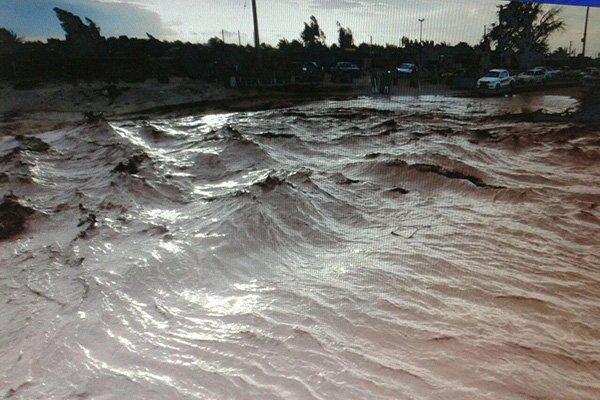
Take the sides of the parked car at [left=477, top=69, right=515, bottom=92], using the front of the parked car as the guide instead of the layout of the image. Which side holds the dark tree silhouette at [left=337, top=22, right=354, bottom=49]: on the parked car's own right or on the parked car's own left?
on the parked car's own right

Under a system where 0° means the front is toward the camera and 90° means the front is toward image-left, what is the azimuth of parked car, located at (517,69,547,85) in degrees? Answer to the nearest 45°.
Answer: approximately 45°

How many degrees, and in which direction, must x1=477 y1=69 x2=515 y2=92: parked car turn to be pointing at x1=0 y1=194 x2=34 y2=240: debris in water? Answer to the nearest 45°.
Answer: approximately 45° to its left

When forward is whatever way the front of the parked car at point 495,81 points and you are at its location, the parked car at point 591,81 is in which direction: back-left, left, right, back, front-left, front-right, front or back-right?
back

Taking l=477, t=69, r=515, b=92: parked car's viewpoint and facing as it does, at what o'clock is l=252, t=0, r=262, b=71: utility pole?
The utility pole is roughly at 1 o'clock from the parked car.

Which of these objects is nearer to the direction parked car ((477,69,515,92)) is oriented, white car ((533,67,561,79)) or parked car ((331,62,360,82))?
the parked car

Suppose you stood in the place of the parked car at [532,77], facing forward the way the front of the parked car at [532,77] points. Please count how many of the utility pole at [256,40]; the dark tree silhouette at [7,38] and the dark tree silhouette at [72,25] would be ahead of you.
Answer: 3

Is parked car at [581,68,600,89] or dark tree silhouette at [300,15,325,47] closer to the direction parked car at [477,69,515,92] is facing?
the dark tree silhouette

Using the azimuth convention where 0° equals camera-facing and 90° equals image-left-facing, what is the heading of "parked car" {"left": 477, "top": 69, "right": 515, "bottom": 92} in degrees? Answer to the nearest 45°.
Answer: approximately 45°
